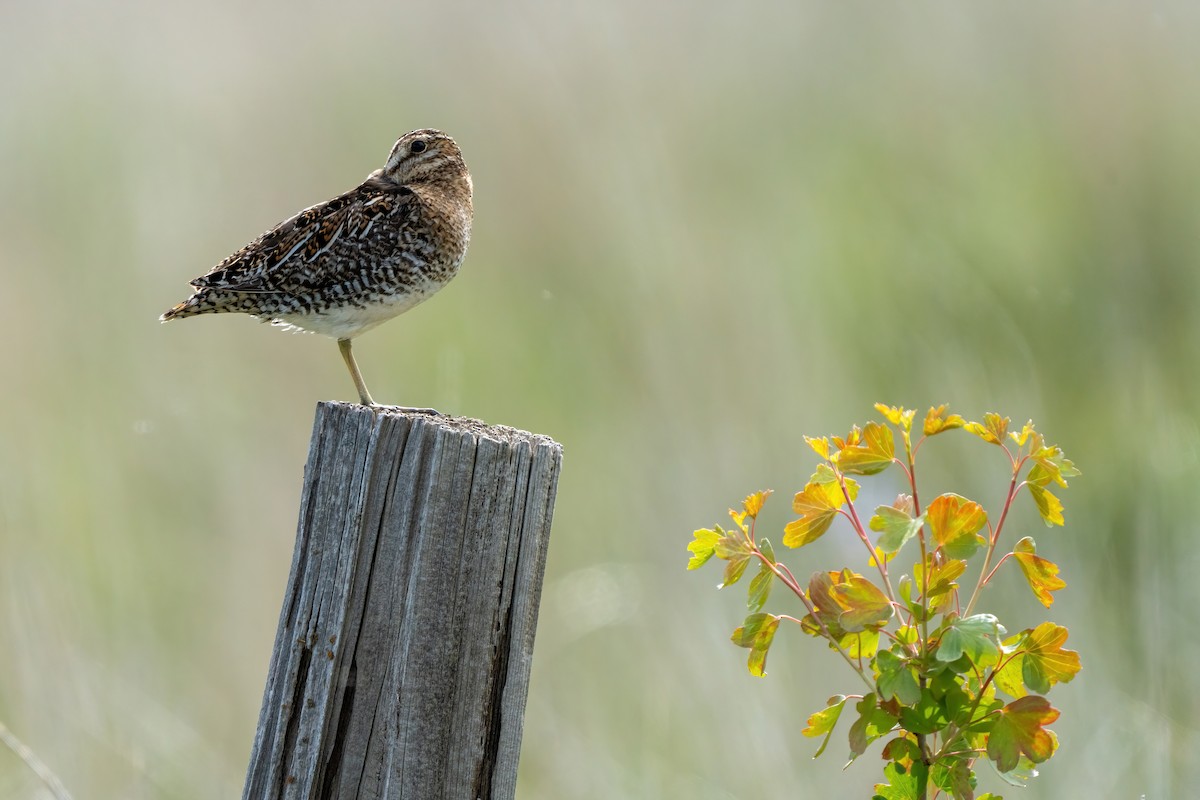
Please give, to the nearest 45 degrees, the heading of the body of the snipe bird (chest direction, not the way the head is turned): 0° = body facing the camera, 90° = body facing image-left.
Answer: approximately 270°

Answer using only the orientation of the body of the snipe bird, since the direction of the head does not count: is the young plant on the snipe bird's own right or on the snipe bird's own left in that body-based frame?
on the snipe bird's own right
